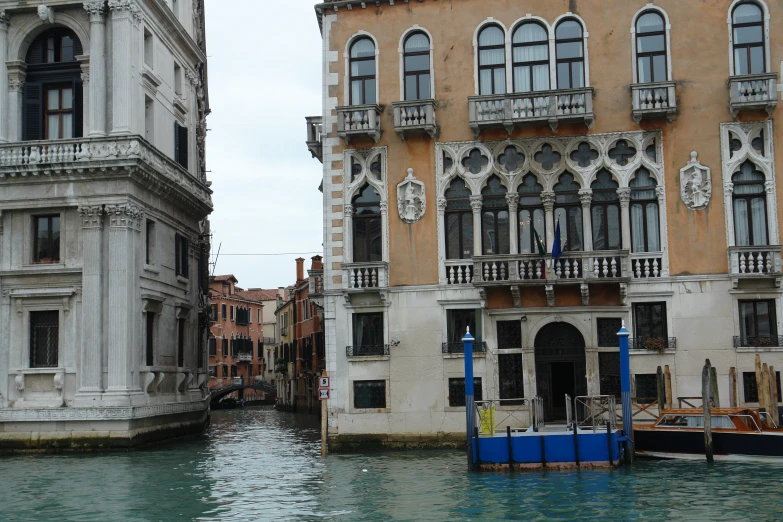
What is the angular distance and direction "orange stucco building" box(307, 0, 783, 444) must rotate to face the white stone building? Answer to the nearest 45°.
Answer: approximately 90° to its right

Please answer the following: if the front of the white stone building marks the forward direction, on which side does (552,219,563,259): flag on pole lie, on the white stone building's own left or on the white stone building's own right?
on the white stone building's own left

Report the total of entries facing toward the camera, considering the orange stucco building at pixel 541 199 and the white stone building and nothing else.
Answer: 2

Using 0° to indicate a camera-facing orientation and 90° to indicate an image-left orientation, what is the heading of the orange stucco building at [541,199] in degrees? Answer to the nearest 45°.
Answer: approximately 0°

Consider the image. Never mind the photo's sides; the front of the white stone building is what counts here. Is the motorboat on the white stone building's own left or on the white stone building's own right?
on the white stone building's own left
